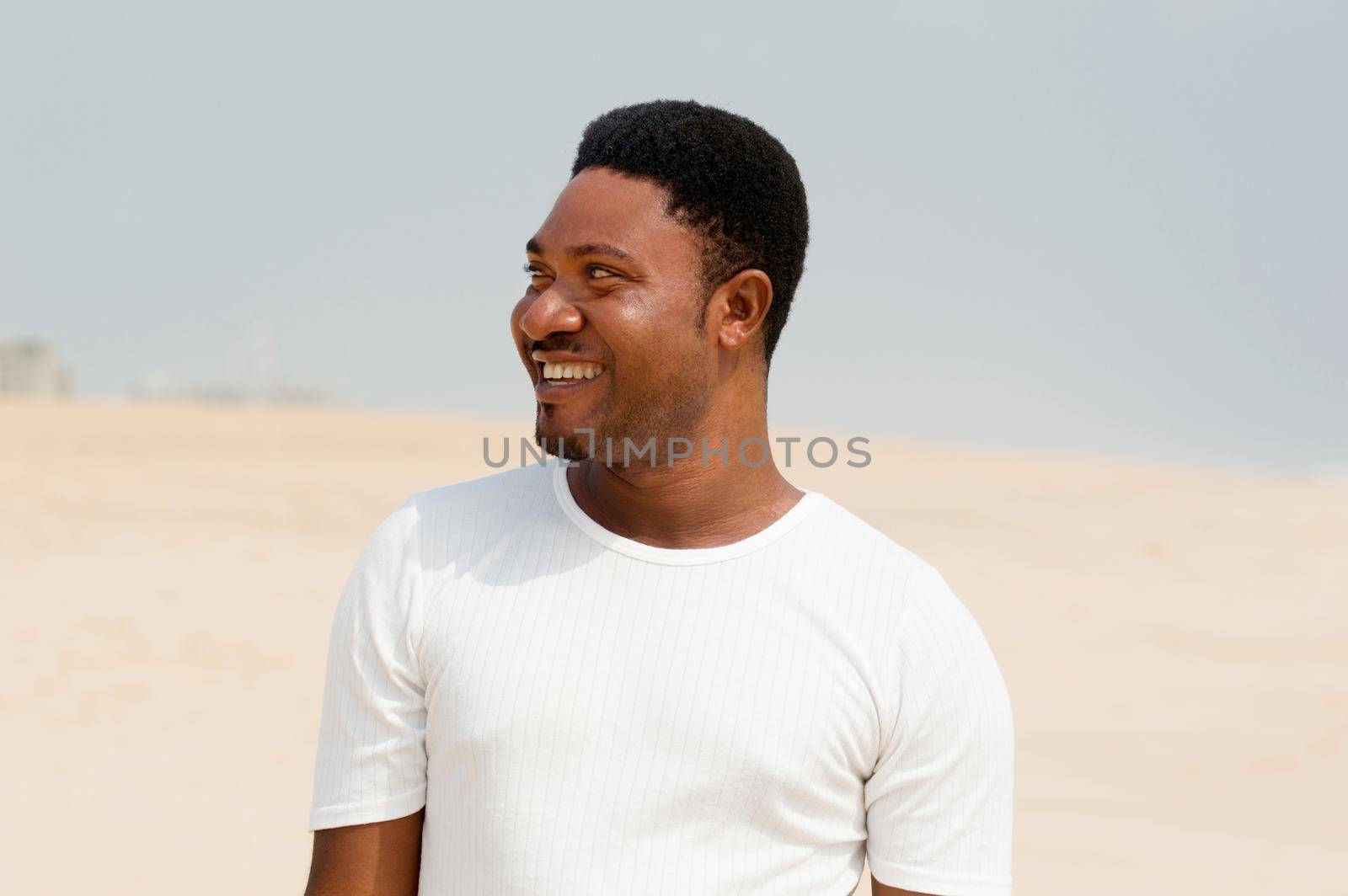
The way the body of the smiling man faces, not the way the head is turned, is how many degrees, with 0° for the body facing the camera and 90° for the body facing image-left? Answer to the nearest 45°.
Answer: approximately 0°

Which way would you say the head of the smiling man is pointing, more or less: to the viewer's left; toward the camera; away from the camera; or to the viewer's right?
to the viewer's left
